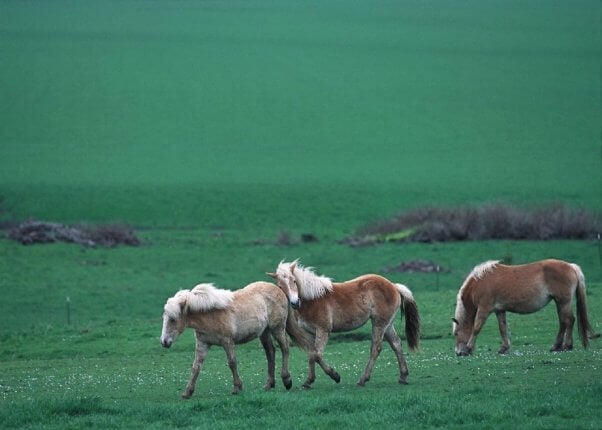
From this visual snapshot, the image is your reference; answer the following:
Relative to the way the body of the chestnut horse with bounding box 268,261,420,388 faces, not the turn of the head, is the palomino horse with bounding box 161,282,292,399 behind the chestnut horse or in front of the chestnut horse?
in front

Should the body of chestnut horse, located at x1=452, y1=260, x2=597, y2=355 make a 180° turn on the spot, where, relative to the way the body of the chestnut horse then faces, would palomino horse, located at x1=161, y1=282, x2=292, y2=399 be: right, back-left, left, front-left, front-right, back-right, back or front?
back-right

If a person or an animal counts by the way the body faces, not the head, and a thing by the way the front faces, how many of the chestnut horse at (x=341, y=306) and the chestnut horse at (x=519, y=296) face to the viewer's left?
2

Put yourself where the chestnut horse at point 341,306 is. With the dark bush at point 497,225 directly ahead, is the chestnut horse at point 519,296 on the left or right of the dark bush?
right

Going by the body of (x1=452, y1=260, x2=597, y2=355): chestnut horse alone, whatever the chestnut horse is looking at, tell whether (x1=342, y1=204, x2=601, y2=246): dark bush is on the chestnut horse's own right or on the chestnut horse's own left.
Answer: on the chestnut horse's own right

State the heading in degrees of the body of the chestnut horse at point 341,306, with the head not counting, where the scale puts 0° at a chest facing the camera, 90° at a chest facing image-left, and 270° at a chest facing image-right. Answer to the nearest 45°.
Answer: approximately 90°

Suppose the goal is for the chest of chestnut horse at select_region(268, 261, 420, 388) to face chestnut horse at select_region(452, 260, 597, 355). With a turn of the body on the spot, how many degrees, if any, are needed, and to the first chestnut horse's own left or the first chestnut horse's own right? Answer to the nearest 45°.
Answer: approximately 135° to the first chestnut horse's own right

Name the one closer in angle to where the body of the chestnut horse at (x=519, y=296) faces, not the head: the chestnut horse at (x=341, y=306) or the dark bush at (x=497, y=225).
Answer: the chestnut horse

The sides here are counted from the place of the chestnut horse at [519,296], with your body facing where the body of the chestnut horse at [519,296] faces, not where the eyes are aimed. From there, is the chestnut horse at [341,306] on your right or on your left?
on your left

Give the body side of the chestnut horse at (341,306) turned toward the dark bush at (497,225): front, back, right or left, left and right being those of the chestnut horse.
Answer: right

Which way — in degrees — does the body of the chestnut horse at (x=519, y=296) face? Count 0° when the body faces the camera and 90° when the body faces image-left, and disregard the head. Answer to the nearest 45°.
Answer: approximately 90°
